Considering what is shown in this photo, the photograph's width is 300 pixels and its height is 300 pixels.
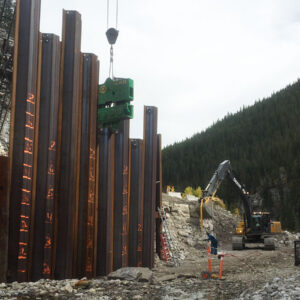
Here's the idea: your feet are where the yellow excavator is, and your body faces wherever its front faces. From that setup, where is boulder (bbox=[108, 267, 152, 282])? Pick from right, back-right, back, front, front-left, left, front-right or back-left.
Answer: front-left

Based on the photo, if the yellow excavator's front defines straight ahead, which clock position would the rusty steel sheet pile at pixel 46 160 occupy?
The rusty steel sheet pile is roughly at 11 o'clock from the yellow excavator.

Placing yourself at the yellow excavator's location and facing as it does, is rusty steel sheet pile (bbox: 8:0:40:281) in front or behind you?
in front

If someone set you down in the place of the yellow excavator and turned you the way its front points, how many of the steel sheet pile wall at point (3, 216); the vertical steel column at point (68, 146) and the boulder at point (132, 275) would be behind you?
0

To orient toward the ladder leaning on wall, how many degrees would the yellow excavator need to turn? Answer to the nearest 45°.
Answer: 0° — it already faces it

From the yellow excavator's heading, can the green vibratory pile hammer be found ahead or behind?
ahead

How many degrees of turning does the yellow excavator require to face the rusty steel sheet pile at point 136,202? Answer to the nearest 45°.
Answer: approximately 45° to its left

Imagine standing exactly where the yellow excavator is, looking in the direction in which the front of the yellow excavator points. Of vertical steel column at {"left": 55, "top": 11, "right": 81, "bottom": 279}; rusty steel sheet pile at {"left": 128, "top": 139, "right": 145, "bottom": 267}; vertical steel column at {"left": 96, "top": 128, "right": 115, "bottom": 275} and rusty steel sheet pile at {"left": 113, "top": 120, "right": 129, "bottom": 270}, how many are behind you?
0

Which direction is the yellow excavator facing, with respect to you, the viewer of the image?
facing the viewer and to the left of the viewer

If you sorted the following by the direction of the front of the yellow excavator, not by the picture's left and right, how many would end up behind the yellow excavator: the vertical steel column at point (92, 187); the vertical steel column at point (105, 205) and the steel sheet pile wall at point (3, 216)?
0

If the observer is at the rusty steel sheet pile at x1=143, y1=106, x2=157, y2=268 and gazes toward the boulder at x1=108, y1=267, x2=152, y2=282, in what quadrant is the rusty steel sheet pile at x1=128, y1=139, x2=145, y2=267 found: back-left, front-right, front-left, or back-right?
front-right

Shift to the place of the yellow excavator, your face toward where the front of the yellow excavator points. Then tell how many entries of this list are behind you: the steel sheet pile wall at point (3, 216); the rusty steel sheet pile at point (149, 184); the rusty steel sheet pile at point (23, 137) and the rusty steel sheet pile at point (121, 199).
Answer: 0

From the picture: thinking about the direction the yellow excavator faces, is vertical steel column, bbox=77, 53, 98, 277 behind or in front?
in front
